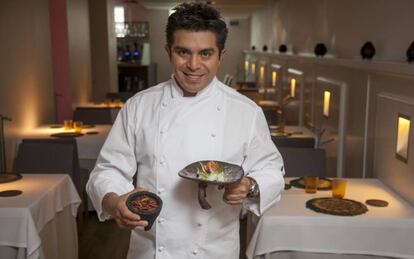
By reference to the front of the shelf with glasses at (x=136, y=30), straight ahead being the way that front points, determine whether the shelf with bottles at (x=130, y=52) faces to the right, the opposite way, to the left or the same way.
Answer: the same way

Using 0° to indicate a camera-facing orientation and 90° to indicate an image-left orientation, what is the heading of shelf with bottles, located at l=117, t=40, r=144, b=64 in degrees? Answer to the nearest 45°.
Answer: approximately 0°

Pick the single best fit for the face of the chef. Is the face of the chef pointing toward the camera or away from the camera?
toward the camera

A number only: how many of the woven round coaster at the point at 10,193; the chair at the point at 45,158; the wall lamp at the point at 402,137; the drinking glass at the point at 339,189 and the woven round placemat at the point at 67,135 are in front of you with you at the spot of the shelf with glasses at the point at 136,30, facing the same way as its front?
5

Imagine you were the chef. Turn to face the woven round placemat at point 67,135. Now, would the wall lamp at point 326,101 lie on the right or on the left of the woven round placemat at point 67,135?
right

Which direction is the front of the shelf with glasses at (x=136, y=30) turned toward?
toward the camera

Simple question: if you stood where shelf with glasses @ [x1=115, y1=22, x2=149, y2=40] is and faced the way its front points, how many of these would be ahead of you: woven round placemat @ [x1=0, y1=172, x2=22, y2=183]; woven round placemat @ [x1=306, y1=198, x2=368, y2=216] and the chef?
3

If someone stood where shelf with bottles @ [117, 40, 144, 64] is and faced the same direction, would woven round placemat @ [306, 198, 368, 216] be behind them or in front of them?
in front

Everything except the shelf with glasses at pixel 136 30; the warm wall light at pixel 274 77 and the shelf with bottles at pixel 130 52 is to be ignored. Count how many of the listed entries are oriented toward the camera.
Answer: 2

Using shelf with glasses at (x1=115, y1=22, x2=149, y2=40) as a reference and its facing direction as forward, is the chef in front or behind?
in front

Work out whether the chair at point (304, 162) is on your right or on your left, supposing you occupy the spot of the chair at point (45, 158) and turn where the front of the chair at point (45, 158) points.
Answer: on your left

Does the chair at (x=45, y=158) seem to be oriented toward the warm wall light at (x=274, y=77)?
no

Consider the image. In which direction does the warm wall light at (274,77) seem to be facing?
to the viewer's left
